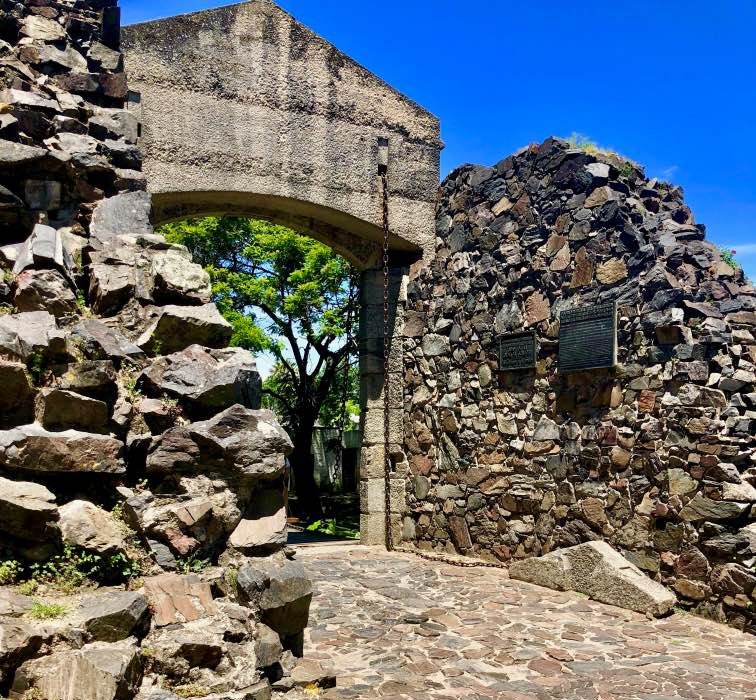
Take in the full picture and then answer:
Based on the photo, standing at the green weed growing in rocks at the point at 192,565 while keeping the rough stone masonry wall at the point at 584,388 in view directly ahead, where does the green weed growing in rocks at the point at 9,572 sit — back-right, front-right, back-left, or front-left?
back-left

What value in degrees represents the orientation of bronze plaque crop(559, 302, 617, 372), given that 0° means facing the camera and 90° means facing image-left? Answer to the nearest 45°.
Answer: approximately 45°

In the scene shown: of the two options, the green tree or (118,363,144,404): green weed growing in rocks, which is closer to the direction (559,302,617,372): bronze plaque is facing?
the green weed growing in rocks

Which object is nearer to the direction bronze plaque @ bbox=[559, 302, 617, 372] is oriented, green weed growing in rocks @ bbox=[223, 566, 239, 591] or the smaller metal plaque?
the green weed growing in rocks

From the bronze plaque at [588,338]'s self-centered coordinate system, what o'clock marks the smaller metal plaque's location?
The smaller metal plaque is roughly at 3 o'clock from the bronze plaque.

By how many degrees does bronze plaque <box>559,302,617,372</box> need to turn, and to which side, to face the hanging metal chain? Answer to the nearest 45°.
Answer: approximately 90° to its right
